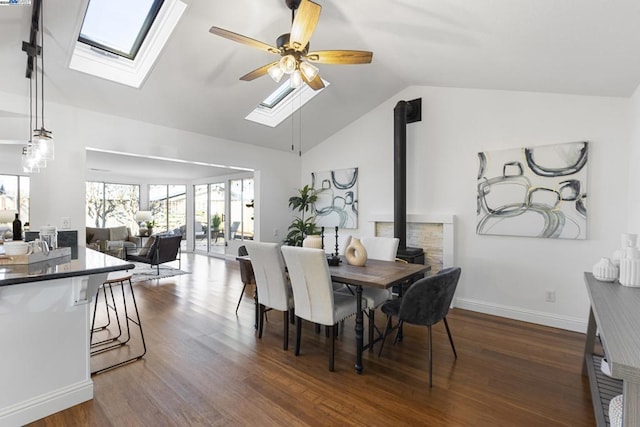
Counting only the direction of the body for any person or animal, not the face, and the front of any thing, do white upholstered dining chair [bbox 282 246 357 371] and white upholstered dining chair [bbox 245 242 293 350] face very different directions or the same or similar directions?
same or similar directions

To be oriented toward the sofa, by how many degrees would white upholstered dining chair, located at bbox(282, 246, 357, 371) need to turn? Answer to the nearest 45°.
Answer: approximately 90° to its left

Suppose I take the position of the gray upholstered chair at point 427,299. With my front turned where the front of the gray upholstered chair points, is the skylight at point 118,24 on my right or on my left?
on my left

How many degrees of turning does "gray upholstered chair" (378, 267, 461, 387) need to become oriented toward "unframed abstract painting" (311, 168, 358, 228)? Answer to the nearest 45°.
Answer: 0° — it already faces it

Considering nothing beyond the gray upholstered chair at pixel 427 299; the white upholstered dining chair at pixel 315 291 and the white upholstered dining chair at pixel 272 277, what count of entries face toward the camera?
0

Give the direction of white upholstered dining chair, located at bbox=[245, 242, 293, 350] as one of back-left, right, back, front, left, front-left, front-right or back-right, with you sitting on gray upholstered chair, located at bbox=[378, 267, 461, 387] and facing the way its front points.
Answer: front-left

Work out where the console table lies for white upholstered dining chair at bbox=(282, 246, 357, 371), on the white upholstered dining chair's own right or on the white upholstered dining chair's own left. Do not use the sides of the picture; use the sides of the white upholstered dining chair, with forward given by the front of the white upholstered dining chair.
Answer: on the white upholstered dining chair's own right

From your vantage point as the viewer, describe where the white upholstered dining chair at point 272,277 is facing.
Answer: facing away from the viewer and to the right of the viewer

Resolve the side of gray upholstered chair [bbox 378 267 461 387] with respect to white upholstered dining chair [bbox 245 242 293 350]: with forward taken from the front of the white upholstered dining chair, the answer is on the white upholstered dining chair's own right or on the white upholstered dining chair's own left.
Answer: on the white upholstered dining chair's own right

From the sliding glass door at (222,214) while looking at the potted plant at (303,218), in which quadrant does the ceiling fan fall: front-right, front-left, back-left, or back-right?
front-right

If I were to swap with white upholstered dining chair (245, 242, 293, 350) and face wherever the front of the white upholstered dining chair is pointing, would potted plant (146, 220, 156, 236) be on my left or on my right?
on my left

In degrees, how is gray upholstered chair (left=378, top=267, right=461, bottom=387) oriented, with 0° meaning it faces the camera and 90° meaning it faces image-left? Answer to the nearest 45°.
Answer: approximately 135°

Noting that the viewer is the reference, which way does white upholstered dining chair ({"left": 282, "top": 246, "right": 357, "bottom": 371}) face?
facing away from the viewer and to the right of the viewer

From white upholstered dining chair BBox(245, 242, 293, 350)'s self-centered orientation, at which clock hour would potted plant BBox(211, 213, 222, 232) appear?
The potted plant is roughly at 10 o'clock from the white upholstered dining chair.

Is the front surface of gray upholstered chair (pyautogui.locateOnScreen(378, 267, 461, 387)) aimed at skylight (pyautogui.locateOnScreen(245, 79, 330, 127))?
yes
